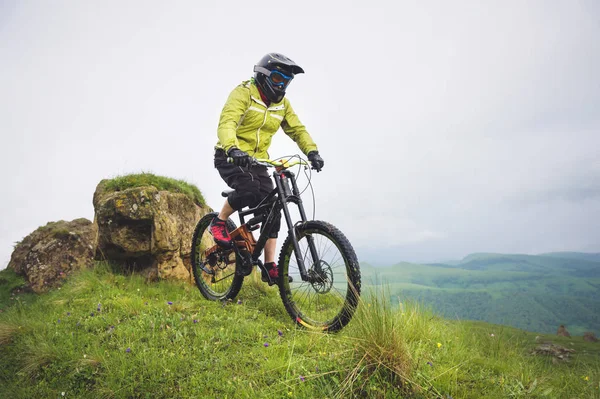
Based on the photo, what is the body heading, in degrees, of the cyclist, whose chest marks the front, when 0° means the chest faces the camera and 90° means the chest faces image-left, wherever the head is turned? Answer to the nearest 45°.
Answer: approximately 315°

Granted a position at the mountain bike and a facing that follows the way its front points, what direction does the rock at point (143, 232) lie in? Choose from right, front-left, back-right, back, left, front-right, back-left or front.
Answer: back

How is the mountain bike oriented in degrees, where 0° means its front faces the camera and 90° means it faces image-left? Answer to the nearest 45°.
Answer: approximately 315°

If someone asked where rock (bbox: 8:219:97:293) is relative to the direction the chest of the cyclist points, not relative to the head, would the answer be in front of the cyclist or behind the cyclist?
behind

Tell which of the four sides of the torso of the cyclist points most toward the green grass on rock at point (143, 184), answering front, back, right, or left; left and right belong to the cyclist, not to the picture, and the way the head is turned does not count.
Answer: back

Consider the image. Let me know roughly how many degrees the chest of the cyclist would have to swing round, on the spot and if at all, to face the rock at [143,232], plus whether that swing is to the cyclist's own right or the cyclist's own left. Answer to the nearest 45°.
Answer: approximately 180°

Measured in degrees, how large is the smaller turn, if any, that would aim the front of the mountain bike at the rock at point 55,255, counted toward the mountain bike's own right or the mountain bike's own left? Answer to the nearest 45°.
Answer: approximately 180°
